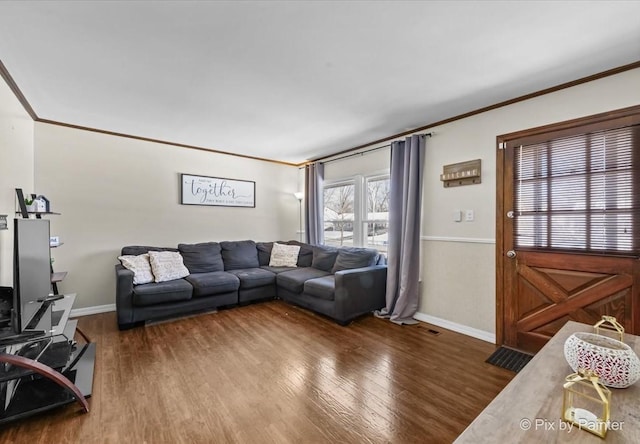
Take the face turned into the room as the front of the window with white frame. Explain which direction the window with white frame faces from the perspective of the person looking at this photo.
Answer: facing the viewer and to the left of the viewer

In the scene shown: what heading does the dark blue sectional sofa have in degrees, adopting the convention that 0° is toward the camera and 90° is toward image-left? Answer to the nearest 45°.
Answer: approximately 0°

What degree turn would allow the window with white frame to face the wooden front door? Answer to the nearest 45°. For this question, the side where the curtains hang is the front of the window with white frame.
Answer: approximately 90° to its left

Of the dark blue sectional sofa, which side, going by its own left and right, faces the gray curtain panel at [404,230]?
left

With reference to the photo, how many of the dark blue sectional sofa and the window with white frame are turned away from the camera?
0

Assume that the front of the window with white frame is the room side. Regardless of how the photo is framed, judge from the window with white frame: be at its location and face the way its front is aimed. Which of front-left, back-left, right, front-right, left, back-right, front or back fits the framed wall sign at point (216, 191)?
front-right

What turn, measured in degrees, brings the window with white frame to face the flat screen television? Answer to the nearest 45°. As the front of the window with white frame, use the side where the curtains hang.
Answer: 0° — it already faces it

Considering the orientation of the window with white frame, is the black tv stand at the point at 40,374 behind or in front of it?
in front

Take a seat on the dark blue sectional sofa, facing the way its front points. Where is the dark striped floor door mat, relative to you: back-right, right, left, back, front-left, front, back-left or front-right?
front-left
